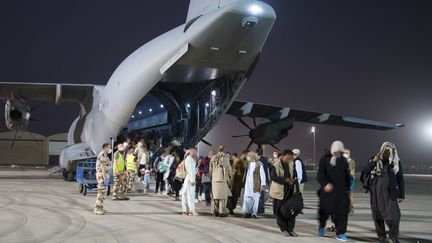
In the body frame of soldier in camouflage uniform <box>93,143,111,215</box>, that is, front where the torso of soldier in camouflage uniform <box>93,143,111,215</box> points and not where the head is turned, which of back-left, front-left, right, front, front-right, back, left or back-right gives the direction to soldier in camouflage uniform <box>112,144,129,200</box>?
left

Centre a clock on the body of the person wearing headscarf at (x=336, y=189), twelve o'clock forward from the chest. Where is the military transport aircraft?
The military transport aircraft is roughly at 5 o'clock from the person wearing headscarf.

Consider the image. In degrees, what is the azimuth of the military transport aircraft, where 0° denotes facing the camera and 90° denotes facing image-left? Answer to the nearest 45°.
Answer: approximately 135°

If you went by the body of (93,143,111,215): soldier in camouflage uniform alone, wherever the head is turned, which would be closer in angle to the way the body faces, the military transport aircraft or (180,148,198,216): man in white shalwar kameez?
the man in white shalwar kameez

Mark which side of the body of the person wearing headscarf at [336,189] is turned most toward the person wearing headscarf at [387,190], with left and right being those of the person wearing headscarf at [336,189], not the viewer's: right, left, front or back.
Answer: left
